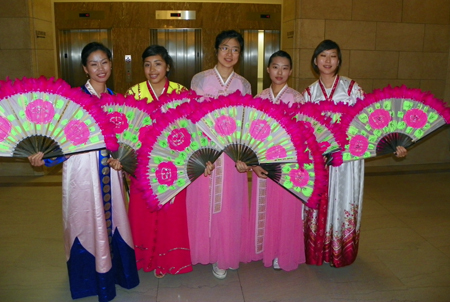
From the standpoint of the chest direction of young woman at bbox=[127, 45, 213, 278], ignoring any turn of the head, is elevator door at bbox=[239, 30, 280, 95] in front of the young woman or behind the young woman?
behind

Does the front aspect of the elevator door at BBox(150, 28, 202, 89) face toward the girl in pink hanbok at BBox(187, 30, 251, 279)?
yes

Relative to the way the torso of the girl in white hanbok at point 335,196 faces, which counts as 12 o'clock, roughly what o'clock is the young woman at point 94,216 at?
The young woman is roughly at 2 o'clock from the girl in white hanbok.

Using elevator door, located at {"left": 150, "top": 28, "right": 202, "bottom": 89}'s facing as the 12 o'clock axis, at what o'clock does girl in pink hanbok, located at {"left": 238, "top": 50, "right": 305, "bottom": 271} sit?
The girl in pink hanbok is roughly at 12 o'clock from the elevator door.

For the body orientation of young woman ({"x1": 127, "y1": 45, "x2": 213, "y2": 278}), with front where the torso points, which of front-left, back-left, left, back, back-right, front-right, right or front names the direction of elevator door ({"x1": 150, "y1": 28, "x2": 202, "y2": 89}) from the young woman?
back

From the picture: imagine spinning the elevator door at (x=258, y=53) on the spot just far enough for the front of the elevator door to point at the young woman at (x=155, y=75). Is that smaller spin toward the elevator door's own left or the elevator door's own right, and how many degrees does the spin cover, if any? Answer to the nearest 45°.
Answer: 0° — it already faces them

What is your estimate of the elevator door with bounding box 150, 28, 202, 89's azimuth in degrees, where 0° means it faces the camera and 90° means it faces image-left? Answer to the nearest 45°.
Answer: approximately 0°
